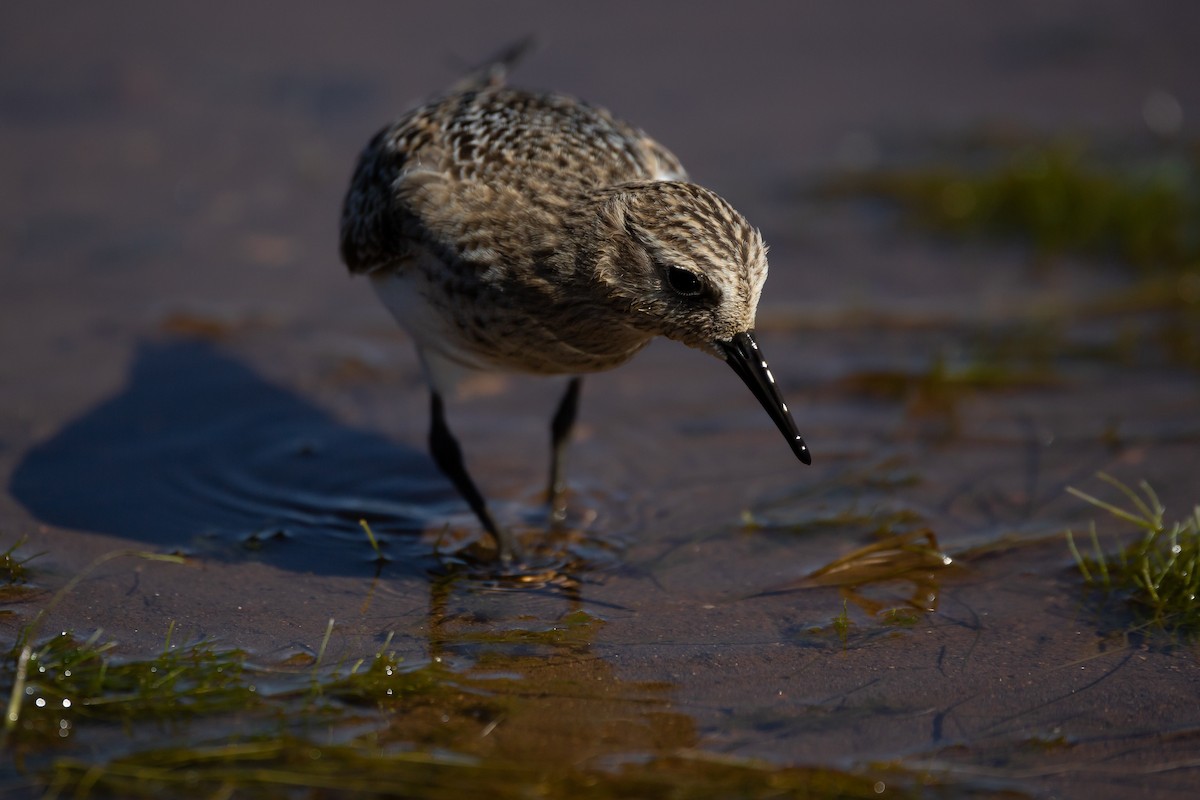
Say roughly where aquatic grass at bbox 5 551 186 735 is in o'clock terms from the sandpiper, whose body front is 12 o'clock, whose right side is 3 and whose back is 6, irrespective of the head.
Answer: The aquatic grass is roughly at 3 o'clock from the sandpiper.

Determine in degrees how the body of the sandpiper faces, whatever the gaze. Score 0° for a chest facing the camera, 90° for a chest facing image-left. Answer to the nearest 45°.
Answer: approximately 315°

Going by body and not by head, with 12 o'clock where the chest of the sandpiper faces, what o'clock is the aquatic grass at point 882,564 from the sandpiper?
The aquatic grass is roughly at 11 o'clock from the sandpiper.
